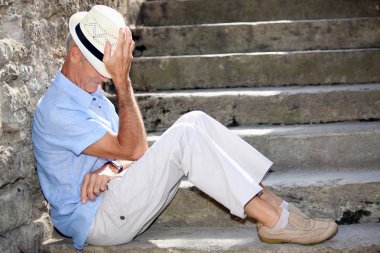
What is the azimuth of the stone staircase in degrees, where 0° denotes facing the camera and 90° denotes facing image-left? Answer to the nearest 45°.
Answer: approximately 0°

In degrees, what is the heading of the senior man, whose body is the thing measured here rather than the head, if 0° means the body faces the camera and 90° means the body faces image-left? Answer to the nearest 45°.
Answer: approximately 270°
